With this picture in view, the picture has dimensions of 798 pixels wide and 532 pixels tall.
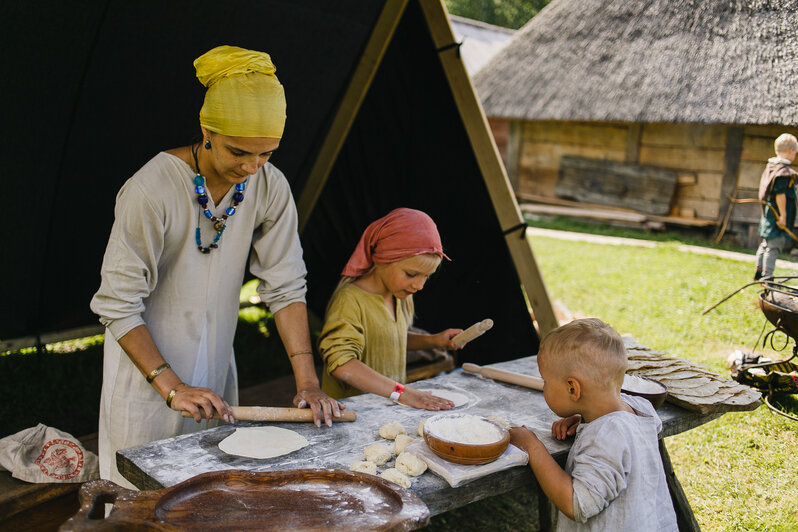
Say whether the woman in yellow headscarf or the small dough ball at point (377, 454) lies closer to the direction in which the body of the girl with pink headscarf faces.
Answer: the small dough ball

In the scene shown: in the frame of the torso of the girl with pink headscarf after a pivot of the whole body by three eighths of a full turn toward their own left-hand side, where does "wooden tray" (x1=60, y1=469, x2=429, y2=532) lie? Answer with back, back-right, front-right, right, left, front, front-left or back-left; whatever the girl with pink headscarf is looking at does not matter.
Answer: back

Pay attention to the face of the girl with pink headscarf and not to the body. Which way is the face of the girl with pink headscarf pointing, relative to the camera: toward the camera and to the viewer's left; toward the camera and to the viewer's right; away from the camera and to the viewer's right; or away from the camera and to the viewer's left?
toward the camera and to the viewer's right

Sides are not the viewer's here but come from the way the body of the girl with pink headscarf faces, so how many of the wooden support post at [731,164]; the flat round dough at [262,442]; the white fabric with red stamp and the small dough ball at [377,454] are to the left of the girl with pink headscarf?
1

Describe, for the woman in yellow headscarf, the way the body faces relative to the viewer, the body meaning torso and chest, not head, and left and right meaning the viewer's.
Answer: facing the viewer and to the right of the viewer

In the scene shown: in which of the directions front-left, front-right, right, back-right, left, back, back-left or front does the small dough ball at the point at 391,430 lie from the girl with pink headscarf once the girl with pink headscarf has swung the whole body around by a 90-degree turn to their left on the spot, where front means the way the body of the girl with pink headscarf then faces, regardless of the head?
back-right

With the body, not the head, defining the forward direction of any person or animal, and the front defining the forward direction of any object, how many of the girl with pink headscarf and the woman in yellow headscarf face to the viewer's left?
0

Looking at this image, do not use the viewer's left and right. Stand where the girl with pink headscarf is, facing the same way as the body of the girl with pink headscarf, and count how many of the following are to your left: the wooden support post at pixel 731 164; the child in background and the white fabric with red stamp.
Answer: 2

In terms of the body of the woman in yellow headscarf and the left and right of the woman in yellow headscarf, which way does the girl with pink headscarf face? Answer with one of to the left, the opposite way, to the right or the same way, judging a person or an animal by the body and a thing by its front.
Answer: the same way

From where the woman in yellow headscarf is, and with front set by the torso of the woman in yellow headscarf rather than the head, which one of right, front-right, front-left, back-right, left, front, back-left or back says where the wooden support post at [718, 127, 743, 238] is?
left

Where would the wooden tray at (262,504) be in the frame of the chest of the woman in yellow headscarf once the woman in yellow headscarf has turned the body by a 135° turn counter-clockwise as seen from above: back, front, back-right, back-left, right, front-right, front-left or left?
back

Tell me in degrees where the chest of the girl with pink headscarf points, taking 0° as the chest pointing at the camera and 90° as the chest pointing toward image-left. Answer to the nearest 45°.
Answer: approximately 315°

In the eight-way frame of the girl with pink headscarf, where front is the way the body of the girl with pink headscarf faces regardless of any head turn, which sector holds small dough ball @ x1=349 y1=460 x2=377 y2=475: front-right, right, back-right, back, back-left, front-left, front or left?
front-right

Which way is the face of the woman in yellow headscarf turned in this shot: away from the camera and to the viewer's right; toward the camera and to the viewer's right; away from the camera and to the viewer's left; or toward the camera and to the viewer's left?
toward the camera and to the viewer's right
